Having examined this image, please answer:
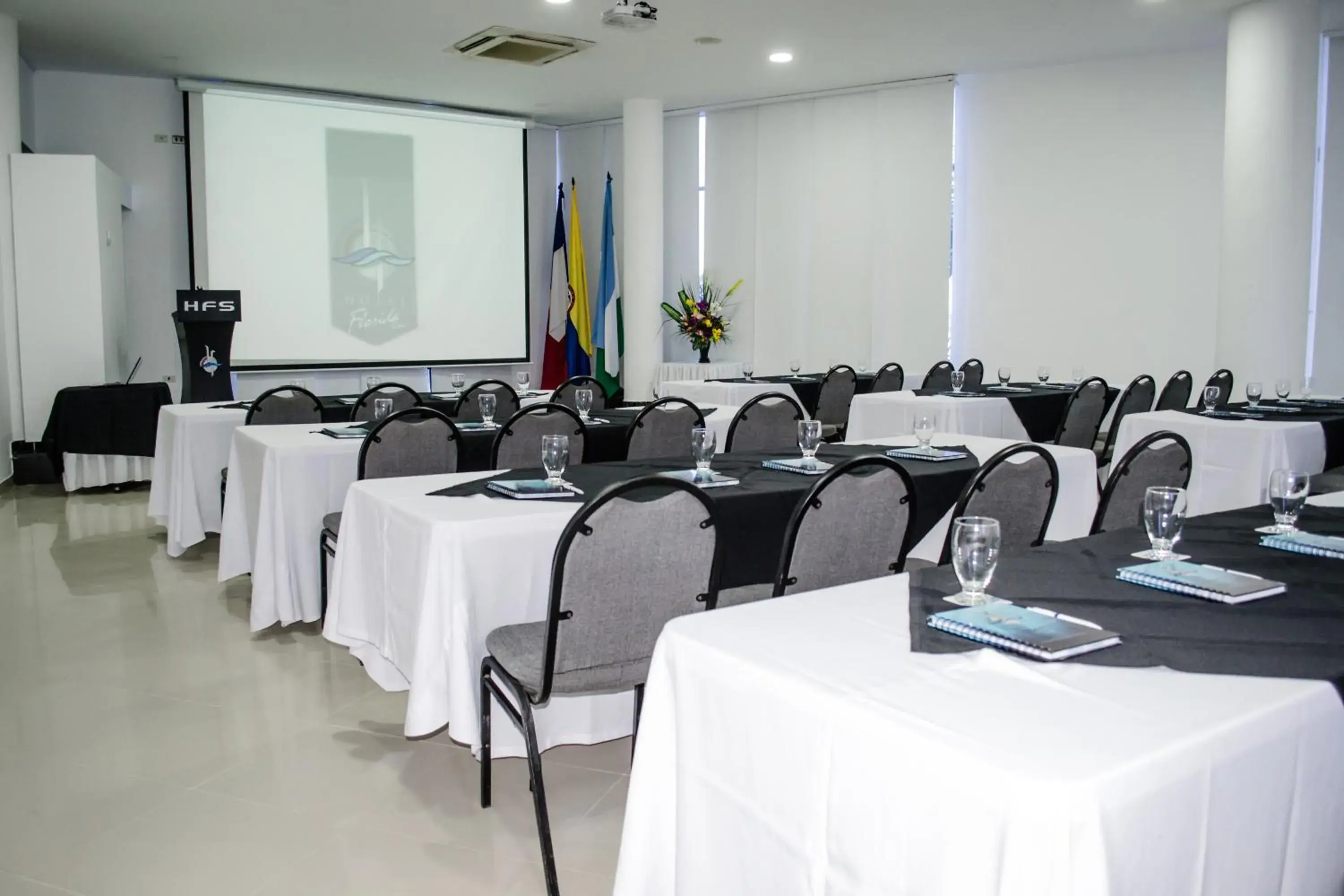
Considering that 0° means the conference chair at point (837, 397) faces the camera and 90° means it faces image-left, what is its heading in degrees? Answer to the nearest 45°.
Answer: approximately 135°

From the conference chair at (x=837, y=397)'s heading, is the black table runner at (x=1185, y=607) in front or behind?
behind

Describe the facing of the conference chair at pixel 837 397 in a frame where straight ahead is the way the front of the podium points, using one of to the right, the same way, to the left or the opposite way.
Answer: the opposite way

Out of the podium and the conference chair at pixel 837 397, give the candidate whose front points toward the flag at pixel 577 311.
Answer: the conference chair

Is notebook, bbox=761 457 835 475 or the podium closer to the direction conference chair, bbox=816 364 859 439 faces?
the podium

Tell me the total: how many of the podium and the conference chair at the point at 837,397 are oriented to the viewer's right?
0

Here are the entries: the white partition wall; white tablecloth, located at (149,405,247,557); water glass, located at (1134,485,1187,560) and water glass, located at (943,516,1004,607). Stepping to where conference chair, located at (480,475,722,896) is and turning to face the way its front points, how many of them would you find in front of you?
2

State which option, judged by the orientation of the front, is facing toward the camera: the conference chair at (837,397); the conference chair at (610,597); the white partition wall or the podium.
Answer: the podium

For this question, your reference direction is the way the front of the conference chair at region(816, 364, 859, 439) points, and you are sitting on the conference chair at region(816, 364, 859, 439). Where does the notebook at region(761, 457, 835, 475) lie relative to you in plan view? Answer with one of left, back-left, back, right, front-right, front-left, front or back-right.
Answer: back-left

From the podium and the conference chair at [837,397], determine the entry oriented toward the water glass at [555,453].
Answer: the podium

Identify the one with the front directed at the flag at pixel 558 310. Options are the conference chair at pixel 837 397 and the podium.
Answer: the conference chair

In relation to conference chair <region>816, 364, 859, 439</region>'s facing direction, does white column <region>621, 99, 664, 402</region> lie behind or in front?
in front

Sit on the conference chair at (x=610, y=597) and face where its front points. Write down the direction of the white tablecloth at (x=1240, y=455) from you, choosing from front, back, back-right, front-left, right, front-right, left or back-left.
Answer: right

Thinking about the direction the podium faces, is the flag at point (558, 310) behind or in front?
behind

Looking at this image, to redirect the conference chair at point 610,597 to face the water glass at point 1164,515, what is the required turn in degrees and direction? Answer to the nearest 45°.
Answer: approximately 135° to its right

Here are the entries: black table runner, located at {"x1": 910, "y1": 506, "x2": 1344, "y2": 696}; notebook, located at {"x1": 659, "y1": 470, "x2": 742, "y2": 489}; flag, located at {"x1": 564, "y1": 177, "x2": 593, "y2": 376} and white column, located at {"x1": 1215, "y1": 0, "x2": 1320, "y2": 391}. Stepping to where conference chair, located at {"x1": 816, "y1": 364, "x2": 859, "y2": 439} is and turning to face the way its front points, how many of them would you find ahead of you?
1
